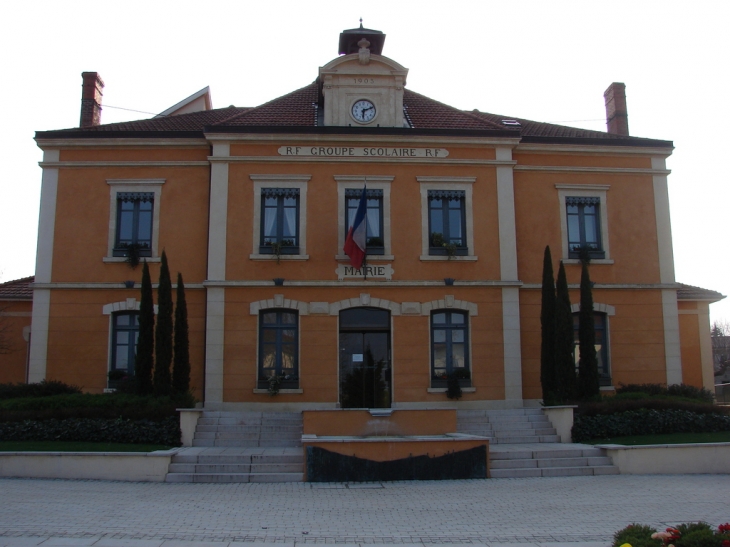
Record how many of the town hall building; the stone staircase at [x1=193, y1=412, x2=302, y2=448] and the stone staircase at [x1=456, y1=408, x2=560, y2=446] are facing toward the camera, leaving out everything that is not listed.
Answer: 3

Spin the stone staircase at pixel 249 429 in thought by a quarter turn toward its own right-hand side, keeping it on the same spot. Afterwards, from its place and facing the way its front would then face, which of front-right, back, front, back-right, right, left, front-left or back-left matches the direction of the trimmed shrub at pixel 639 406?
back

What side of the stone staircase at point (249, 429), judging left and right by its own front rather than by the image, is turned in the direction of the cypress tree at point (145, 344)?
right

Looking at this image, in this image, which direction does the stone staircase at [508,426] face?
toward the camera

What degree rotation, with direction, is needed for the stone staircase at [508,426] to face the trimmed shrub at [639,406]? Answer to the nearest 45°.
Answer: approximately 90° to its left

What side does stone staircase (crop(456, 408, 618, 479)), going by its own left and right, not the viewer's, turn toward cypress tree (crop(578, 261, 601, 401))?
back

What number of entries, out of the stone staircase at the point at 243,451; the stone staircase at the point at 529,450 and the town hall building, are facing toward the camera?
3

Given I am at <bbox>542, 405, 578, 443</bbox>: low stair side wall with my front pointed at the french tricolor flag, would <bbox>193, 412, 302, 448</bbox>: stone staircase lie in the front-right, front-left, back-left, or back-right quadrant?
front-left

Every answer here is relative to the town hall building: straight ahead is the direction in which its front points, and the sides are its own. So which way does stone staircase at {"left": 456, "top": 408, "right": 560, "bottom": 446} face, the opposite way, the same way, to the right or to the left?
the same way

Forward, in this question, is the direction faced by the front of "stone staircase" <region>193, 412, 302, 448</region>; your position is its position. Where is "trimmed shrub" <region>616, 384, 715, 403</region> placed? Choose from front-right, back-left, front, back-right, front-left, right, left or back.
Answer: left

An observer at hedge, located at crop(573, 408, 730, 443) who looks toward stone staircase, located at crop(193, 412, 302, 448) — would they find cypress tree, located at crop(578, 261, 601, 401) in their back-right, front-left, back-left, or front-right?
front-right

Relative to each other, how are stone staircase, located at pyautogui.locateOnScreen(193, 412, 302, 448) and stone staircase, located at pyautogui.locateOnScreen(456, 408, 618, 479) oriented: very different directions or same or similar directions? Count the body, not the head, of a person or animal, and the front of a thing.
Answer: same or similar directions

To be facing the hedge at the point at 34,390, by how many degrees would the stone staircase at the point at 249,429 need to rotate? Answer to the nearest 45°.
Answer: approximately 90° to its right

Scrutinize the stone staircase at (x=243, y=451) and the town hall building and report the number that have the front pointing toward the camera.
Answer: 2

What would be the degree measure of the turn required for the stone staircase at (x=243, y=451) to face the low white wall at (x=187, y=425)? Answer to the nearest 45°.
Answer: approximately 135° to its right

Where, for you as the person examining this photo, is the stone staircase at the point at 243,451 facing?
facing the viewer

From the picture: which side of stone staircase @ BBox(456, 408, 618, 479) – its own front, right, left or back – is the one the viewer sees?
front
